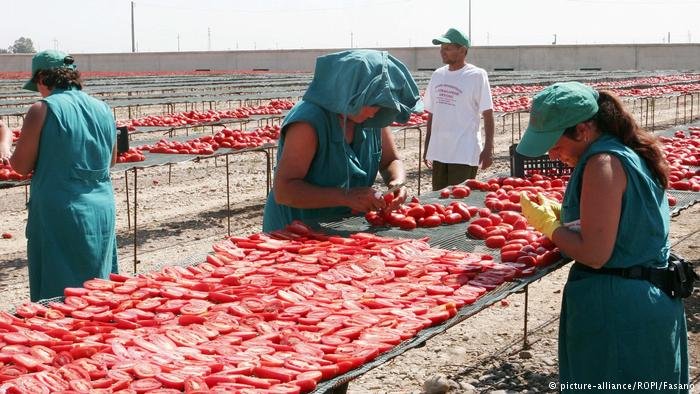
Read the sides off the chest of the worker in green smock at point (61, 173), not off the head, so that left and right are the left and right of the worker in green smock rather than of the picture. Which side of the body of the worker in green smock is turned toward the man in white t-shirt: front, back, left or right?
right

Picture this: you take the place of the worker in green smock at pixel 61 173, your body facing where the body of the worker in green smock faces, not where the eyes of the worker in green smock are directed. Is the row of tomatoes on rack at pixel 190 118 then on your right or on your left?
on your right

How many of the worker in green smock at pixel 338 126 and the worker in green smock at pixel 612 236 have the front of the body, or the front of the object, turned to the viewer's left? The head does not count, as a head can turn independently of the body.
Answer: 1

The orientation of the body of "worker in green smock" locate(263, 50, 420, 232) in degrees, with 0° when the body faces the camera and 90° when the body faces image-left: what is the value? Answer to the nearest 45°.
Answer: approximately 315°

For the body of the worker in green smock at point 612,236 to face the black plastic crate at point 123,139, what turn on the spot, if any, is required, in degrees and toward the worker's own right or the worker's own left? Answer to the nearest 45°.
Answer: approximately 45° to the worker's own right

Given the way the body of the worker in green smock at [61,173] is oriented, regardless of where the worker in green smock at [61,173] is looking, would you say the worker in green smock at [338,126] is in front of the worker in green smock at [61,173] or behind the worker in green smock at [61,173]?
behind

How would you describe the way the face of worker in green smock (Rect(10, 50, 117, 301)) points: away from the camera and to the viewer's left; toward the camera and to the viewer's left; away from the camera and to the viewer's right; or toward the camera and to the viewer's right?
away from the camera and to the viewer's left

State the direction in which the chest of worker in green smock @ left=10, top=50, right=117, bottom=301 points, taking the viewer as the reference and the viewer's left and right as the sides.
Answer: facing away from the viewer and to the left of the viewer

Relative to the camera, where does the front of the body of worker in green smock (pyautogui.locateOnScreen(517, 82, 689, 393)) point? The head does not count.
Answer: to the viewer's left

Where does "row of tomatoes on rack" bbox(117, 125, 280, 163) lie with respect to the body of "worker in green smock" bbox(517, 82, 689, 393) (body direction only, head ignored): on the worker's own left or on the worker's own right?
on the worker's own right

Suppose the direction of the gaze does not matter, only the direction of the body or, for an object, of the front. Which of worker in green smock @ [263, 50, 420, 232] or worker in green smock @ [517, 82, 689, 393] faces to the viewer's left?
worker in green smock @ [517, 82, 689, 393]

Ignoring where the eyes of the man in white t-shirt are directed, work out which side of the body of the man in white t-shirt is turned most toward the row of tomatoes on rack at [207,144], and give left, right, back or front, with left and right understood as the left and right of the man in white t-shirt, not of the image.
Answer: right
